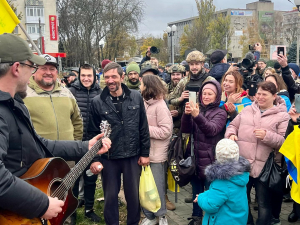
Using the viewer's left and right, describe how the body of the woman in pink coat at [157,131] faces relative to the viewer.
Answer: facing to the left of the viewer

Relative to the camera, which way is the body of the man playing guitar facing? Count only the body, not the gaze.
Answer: to the viewer's right

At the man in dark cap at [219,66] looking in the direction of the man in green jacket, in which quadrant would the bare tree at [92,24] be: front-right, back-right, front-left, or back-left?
back-right

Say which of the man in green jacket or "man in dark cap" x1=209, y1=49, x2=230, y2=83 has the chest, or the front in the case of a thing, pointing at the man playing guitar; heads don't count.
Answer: the man in green jacket

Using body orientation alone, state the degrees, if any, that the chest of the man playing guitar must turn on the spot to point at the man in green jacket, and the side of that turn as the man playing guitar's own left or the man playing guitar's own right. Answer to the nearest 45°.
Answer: approximately 90° to the man playing guitar's own left
